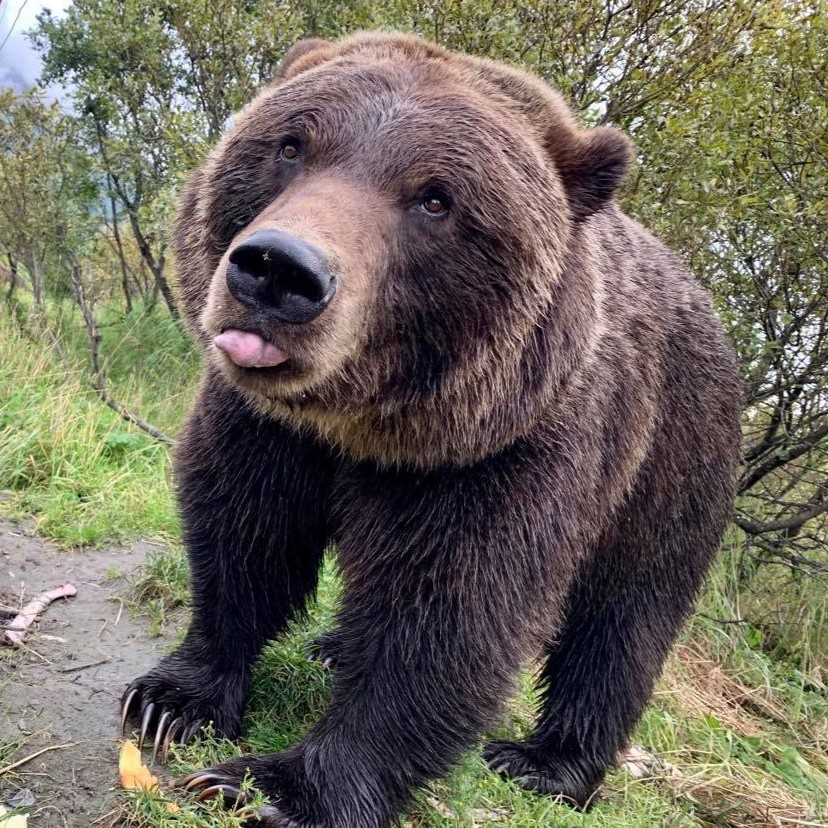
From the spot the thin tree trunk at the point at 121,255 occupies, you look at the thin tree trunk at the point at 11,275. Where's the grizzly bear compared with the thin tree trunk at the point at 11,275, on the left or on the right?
left

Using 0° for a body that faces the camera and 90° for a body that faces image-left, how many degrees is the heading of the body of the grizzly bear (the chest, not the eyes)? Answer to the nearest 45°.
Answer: approximately 45°

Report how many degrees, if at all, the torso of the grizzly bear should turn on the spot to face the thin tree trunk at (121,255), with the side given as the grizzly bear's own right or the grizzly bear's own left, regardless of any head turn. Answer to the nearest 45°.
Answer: approximately 90° to the grizzly bear's own right

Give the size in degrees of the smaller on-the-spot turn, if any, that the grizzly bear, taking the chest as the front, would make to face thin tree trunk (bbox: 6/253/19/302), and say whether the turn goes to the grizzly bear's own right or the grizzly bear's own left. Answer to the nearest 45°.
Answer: approximately 90° to the grizzly bear's own right
